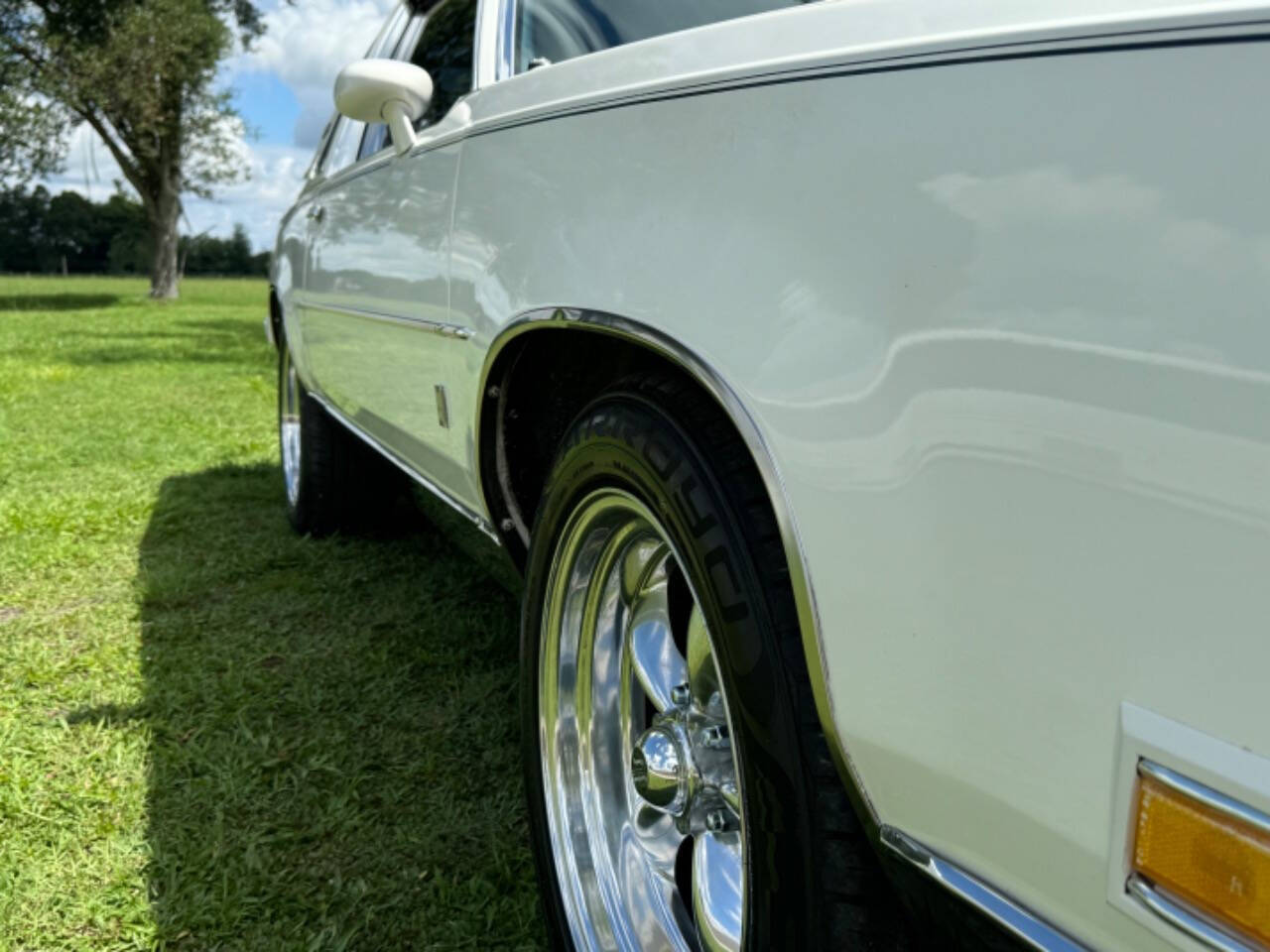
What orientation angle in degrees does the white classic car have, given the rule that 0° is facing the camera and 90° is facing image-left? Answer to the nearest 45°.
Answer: approximately 315°

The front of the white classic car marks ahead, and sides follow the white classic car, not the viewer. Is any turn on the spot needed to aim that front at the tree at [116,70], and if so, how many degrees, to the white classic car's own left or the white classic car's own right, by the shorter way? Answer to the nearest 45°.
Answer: approximately 180°
